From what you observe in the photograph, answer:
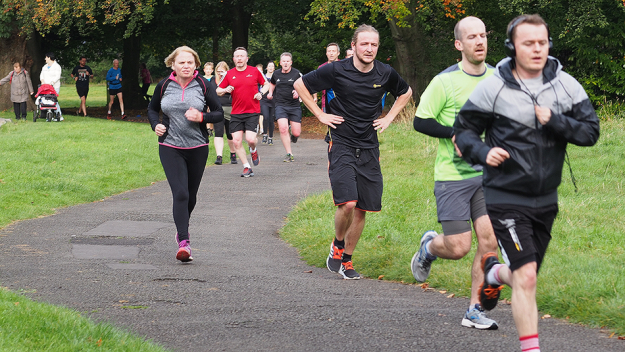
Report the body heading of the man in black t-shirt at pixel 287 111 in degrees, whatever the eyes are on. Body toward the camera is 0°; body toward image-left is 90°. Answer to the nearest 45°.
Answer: approximately 0°

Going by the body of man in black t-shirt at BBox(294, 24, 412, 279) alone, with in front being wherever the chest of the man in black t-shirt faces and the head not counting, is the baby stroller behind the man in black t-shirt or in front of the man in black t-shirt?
behind

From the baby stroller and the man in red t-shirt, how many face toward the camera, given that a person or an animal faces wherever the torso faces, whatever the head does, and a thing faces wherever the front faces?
2

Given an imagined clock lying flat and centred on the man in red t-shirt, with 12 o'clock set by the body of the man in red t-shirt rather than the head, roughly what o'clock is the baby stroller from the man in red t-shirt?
The baby stroller is roughly at 5 o'clock from the man in red t-shirt.

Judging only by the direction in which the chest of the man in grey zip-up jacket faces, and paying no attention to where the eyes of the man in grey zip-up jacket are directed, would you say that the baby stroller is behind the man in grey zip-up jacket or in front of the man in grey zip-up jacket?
behind

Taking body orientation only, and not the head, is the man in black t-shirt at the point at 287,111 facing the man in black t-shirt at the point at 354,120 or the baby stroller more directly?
the man in black t-shirt

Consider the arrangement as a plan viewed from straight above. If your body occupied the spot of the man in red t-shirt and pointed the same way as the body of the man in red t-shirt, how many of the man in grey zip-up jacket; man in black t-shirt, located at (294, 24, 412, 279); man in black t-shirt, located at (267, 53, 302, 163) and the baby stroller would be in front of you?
2
